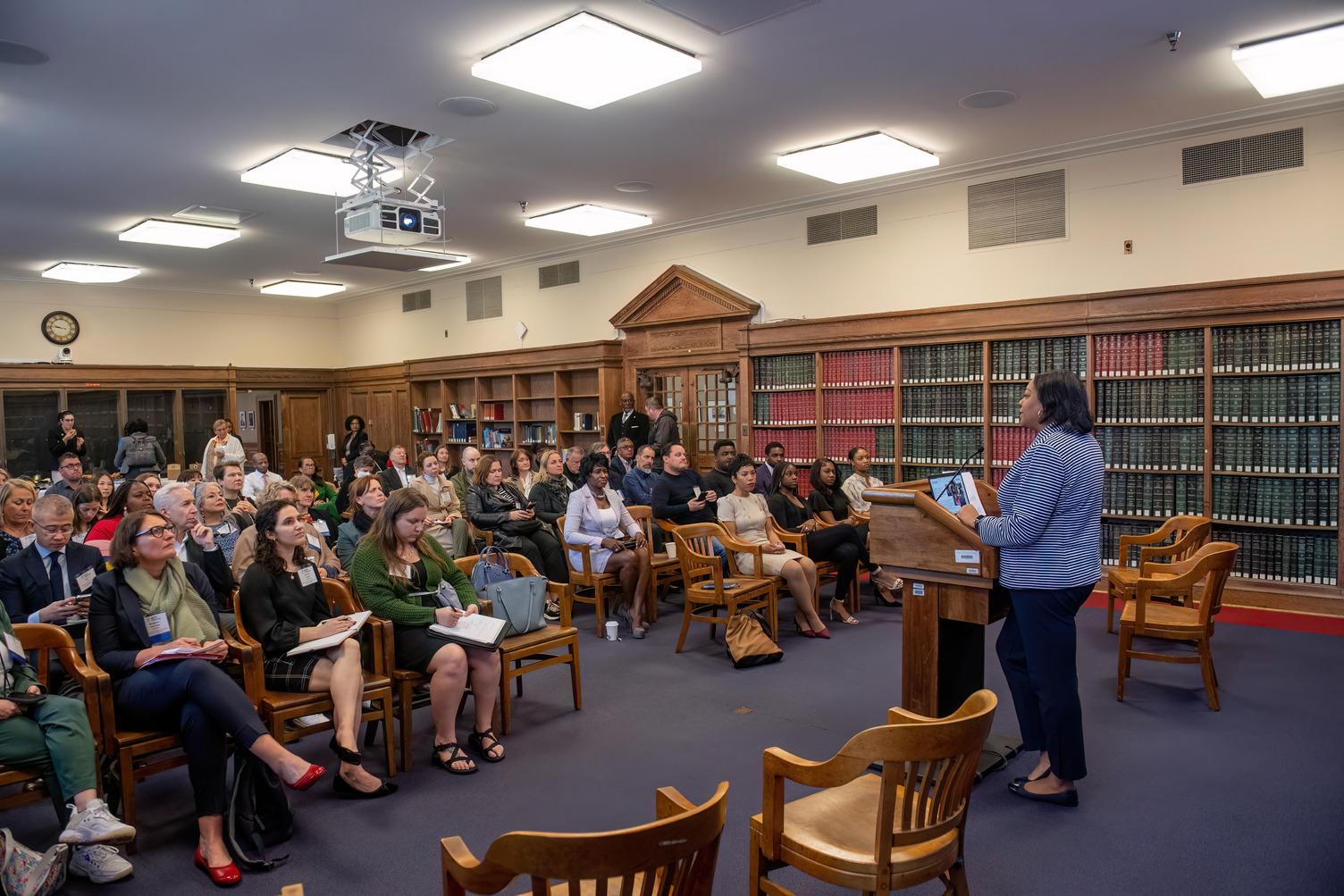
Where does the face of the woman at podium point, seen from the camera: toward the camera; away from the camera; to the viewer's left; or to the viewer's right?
to the viewer's left

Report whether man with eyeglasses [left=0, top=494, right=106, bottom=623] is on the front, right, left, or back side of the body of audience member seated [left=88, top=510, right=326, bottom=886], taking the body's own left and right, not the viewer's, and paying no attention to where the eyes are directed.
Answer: back

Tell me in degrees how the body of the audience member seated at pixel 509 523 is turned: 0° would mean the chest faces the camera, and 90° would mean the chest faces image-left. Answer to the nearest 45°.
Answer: approximately 315°

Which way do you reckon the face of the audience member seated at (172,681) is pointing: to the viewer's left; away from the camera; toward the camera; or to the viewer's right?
to the viewer's right

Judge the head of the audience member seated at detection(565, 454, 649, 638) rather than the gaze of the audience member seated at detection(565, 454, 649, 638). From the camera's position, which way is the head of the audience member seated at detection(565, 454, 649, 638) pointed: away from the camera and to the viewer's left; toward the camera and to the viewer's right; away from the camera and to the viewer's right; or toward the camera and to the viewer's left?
toward the camera and to the viewer's right

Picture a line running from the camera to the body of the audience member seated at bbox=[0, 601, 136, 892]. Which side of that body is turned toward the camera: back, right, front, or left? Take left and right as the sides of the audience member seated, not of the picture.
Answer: right

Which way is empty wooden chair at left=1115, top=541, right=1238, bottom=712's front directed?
to the viewer's left

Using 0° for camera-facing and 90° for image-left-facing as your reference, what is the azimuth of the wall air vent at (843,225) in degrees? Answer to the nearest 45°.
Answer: approximately 45°

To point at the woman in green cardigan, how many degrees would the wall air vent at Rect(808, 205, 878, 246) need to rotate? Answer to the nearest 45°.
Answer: approximately 45° to its left

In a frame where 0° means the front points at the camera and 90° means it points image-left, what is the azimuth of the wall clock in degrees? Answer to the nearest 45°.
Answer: approximately 0°

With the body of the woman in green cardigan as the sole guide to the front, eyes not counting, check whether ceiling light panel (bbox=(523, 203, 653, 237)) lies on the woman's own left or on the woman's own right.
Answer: on the woman's own left
